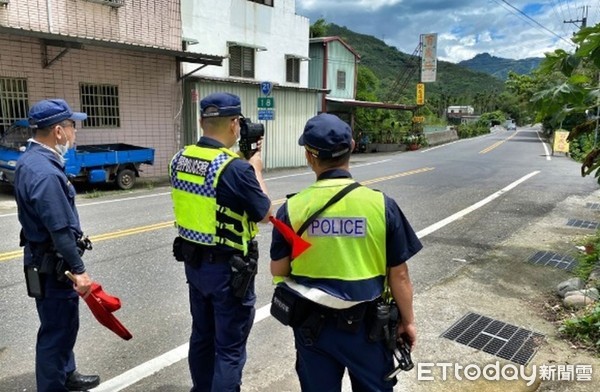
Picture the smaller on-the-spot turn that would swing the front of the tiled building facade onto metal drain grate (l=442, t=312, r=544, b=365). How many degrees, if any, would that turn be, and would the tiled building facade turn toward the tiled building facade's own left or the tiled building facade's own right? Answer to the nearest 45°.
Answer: approximately 45° to the tiled building facade's own right

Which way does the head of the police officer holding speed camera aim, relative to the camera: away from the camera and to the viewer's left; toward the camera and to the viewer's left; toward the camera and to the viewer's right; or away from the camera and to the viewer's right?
away from the camera and to the viewer's right

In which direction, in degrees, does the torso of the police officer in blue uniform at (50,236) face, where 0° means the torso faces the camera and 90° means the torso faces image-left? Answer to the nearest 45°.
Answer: approximately 270°

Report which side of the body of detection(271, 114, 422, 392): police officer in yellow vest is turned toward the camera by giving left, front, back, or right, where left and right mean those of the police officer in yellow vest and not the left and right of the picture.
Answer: back

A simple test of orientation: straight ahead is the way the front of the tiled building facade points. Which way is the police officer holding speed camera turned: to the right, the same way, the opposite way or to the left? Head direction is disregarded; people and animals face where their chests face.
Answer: to the left

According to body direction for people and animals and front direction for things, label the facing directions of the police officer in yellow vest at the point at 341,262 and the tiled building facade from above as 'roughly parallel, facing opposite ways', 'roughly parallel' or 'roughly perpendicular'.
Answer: roughly perpendicular

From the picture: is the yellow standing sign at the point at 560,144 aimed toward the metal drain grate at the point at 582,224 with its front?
yes

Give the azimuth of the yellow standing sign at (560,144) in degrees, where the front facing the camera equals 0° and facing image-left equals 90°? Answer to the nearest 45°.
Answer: approximately 0°

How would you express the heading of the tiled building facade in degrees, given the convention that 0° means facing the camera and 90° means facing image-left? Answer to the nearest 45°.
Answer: approximately 315°

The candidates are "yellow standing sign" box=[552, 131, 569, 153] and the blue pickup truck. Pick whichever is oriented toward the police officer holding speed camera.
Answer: the yellow standing sign

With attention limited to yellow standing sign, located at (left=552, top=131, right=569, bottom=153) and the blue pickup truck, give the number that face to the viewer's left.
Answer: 1

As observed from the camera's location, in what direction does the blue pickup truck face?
facing to the left of the viewer
